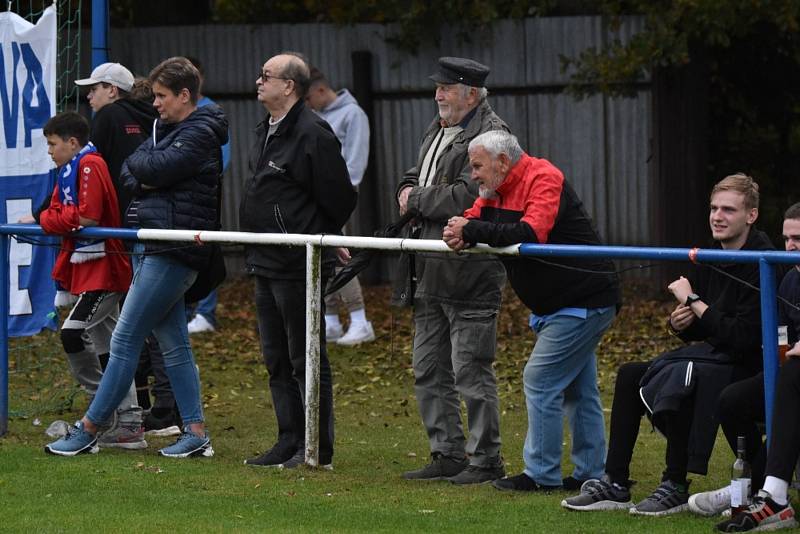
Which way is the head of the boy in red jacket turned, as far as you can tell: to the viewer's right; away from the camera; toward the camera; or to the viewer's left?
to the viewer's left

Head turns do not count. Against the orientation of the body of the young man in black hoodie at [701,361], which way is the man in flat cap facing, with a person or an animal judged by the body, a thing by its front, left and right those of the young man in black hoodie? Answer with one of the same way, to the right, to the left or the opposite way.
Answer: the same way

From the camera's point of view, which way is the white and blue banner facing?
toward the camera

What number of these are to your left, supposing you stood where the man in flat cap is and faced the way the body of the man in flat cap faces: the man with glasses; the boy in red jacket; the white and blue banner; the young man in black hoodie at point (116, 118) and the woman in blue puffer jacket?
0

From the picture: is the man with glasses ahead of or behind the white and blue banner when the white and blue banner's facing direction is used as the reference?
ahead

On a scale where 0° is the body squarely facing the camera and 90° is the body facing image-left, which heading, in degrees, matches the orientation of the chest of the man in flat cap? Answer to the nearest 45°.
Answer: approximately 45°

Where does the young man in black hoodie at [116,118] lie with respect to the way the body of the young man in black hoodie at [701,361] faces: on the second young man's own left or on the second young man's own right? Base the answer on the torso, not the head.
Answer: on the second young man's own right

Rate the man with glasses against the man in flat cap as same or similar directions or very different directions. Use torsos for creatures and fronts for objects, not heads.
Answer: same or similar directions

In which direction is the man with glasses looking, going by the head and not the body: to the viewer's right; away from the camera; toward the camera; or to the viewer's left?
to the viewer's left

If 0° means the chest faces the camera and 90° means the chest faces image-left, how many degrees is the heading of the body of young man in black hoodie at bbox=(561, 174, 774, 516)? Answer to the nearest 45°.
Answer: approximately 45°

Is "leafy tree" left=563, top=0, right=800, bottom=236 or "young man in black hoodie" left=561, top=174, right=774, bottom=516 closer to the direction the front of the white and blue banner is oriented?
the young man in black hoodie

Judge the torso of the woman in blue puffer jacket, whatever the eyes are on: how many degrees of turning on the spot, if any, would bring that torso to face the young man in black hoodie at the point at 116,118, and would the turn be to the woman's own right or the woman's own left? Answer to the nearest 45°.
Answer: approximately 90° to the woman's own right

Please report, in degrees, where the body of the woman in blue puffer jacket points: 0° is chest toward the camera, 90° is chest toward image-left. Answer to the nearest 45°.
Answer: approximately 90°

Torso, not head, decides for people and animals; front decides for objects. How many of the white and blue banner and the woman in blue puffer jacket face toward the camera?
1
